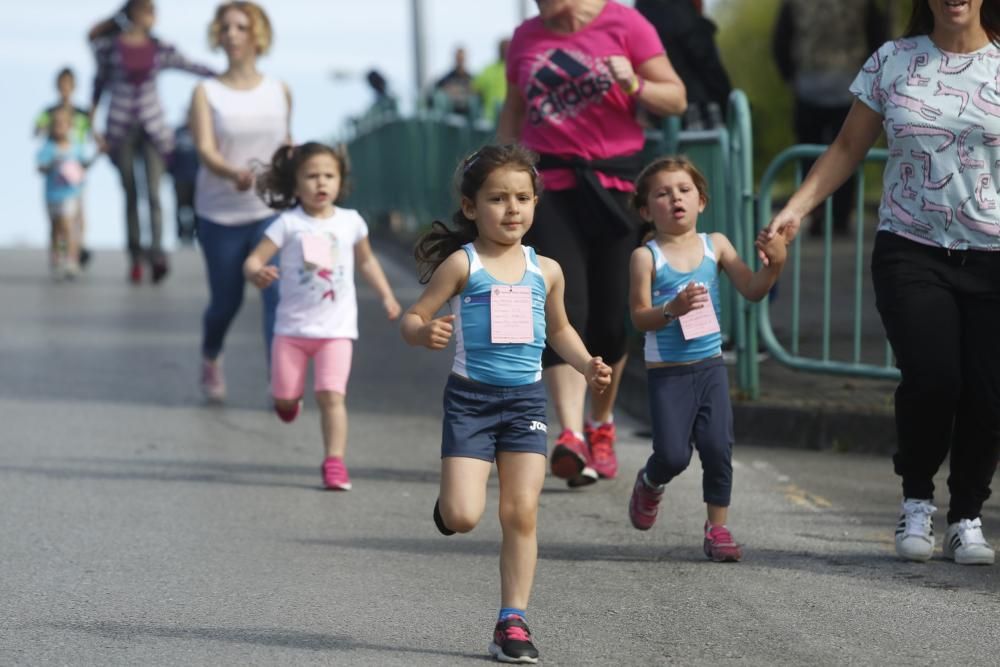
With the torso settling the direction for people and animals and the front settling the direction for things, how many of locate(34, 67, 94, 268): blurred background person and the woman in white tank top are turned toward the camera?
2

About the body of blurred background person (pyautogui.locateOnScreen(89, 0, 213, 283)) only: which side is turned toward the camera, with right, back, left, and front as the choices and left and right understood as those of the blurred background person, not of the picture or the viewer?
front

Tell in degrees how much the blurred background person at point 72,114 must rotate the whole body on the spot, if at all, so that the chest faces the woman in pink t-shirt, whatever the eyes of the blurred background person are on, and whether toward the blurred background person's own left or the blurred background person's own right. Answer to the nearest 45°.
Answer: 0° — they already face them

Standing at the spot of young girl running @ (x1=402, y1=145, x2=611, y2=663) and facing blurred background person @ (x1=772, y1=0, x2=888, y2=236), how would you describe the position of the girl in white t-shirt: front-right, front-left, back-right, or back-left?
front-left

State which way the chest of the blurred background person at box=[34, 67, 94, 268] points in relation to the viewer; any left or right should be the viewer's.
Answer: facing the viewer

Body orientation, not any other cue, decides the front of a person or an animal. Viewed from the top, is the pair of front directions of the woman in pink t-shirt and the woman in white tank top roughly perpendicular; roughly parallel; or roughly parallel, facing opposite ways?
roughly parallel

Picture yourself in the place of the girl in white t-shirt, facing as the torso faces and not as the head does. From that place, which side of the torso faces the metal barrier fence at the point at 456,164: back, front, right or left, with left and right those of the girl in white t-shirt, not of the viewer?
back

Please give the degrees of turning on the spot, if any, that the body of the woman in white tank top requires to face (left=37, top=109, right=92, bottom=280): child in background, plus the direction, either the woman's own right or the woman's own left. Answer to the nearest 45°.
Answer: approximately 180°

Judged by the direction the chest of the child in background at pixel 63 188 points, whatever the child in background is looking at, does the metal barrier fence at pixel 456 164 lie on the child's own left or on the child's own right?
on the child's own left

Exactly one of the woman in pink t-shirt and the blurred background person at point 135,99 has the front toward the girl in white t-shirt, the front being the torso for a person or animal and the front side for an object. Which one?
the blurred background person

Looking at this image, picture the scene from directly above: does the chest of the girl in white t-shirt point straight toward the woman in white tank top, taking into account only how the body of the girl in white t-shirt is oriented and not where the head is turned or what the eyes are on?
no

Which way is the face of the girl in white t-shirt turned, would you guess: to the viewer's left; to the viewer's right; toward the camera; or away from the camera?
toward the camera

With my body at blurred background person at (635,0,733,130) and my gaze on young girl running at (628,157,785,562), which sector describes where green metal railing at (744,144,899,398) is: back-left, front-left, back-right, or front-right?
front-left

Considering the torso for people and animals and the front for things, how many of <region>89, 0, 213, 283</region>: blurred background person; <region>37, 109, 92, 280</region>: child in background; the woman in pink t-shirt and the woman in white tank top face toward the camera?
4

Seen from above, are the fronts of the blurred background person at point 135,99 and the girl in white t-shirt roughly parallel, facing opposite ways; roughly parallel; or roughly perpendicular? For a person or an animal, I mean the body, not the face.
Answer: roughly parallel

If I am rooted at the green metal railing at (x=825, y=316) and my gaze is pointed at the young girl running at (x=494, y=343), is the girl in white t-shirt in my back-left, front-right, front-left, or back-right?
front-right

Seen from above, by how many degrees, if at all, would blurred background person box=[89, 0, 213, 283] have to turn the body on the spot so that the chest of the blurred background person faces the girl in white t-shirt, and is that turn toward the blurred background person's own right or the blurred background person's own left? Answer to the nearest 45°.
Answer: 0° — they already face them

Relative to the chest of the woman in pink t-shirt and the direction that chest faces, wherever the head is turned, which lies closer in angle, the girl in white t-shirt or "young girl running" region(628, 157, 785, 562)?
the young girl running
